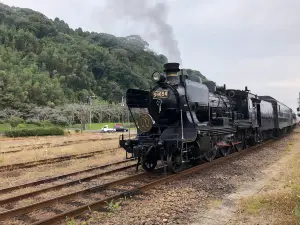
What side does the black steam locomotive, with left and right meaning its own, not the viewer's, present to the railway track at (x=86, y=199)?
front

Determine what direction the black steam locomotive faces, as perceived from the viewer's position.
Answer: facing the viewer and to the left of the viewer

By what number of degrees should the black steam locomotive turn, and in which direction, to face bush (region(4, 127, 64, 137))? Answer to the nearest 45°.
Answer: approximately 90° to its right
